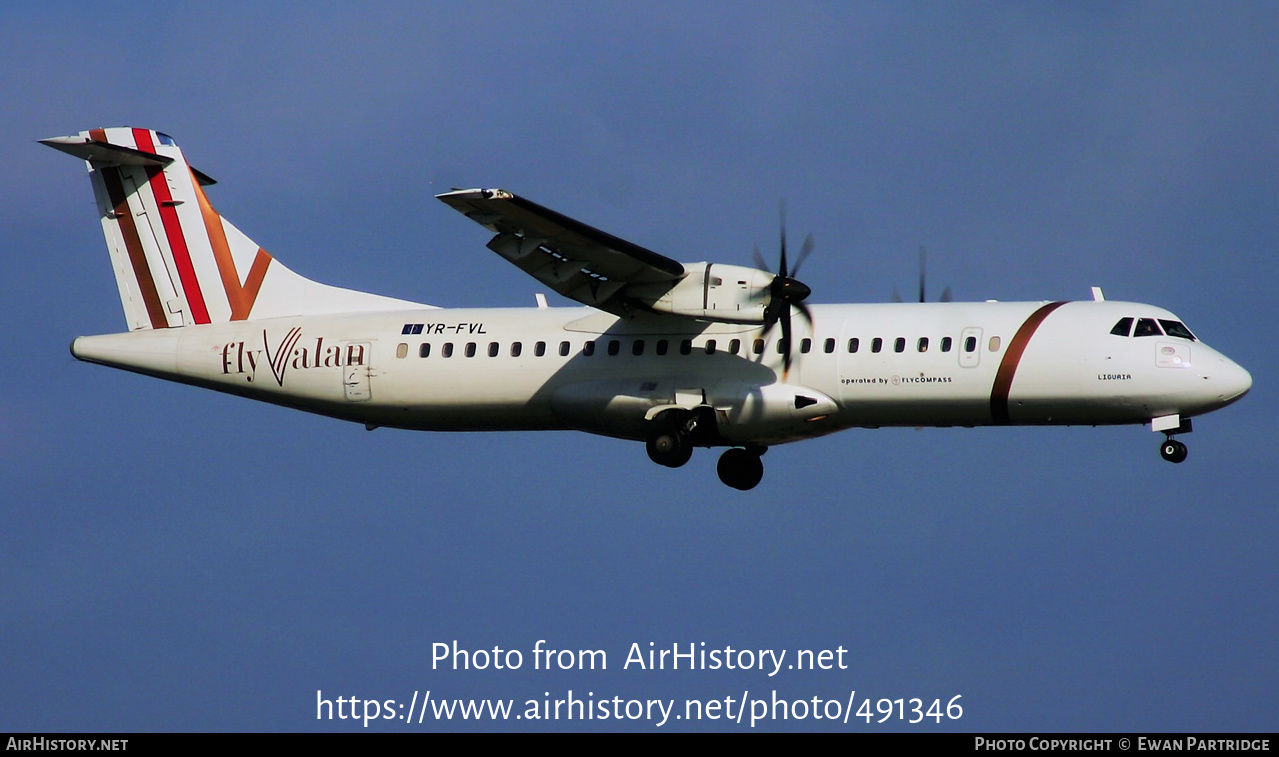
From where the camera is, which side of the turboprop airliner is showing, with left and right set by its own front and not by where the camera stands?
right
